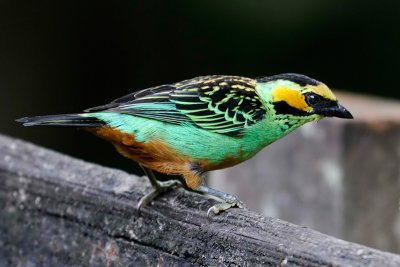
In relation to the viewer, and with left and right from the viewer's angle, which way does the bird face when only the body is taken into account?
facing to the right of the viewer
